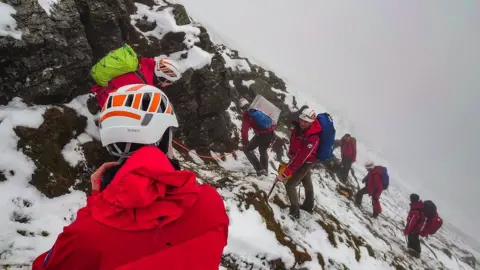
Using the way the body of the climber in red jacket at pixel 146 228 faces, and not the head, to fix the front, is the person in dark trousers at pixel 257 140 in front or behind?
in front

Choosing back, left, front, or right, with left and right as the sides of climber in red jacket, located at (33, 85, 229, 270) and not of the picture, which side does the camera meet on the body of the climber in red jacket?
back

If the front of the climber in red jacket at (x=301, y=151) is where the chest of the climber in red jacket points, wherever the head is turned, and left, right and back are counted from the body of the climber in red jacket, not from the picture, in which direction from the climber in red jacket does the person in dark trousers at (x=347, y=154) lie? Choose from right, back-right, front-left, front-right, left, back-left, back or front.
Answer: back-right

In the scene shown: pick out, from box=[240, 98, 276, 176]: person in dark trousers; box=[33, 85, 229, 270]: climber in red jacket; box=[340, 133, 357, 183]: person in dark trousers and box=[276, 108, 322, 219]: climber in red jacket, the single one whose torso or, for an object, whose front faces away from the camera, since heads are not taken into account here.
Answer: box=[33, 85, 229, 270]: climber in red jacket

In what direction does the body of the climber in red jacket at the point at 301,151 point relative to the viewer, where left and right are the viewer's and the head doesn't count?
facing the viewer and to the left of the viewer

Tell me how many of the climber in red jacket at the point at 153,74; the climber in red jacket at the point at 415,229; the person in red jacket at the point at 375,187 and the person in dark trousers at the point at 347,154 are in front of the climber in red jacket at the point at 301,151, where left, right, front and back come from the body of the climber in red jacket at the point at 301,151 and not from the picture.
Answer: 1

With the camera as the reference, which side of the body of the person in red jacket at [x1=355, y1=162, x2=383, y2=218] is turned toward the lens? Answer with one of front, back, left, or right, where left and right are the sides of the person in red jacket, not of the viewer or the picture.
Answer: left

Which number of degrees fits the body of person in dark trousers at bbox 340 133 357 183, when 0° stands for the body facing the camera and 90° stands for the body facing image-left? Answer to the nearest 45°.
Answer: approximately 45°

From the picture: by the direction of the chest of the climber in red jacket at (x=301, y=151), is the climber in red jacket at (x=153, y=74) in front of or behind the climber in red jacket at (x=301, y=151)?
in front
